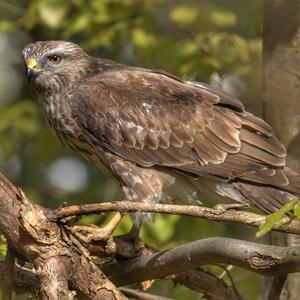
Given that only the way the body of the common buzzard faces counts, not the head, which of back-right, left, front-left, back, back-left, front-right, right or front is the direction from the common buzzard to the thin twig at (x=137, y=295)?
left

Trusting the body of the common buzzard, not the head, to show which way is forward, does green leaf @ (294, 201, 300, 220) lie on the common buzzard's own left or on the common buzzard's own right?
on the common buzzard's own left

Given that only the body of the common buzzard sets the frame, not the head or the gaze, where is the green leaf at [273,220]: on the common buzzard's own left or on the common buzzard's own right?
on the common buzzard's own left

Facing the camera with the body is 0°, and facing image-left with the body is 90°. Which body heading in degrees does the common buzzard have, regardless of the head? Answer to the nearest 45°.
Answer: approximately 90°

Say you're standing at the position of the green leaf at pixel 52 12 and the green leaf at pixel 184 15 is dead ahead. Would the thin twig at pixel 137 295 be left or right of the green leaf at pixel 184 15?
right
